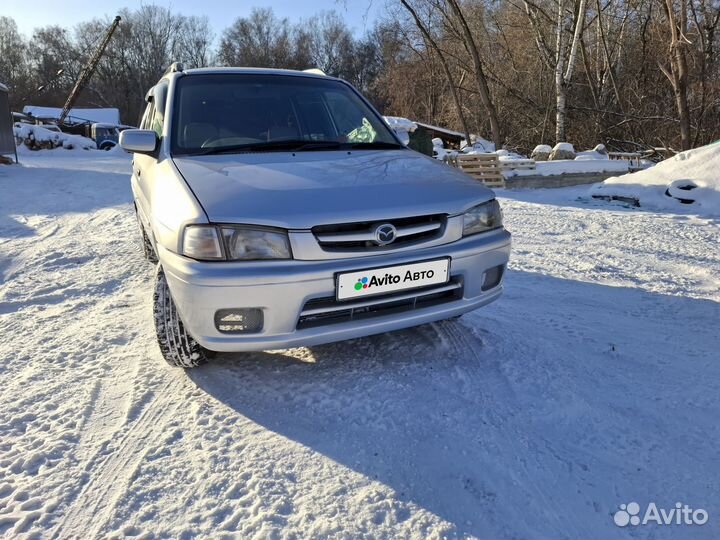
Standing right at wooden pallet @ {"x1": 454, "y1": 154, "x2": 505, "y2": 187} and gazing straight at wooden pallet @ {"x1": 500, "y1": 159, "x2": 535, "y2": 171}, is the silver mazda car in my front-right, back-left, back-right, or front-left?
back-right

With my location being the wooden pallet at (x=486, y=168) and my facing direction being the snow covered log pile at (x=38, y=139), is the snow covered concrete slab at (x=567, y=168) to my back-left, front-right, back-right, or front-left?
back-right

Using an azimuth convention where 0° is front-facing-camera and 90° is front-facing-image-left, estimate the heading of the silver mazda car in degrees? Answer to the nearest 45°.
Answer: approximately 315°

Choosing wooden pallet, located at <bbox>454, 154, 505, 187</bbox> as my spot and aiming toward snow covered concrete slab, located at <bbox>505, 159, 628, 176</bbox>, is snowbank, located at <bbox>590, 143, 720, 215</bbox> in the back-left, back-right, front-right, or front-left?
front-right

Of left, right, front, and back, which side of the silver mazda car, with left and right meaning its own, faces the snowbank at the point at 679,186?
left

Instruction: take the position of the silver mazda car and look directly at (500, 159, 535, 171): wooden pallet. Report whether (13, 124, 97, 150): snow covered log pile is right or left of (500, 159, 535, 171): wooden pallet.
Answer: left

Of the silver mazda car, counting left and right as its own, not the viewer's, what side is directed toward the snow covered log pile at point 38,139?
back

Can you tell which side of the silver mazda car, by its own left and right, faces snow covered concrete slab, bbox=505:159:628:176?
left
